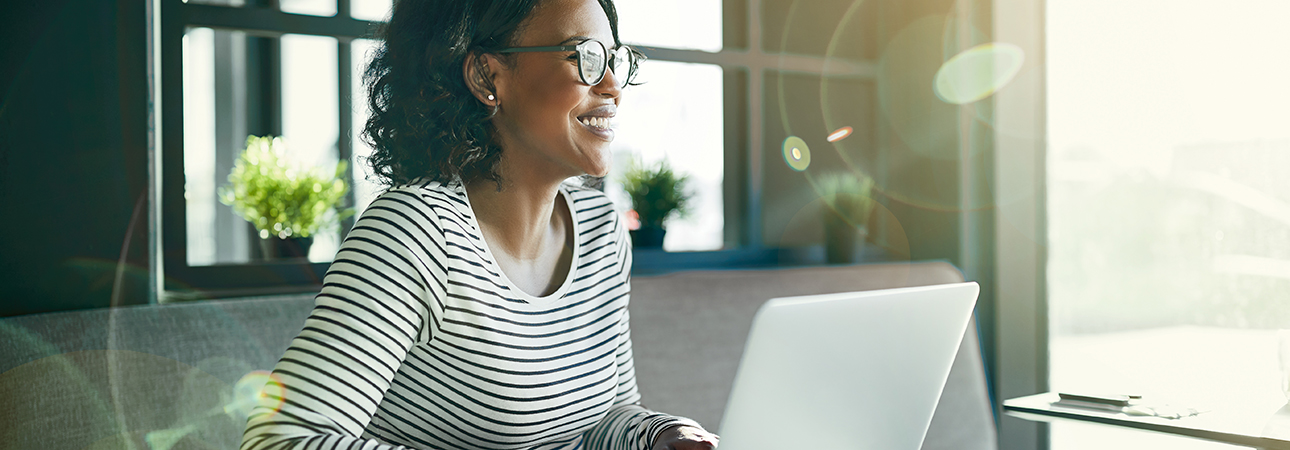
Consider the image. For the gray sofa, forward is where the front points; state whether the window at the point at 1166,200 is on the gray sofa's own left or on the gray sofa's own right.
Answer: on the gray sofa's own left

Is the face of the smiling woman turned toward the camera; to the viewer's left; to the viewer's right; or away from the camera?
to the viewer's right

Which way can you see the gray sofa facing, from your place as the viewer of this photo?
facing the viewer

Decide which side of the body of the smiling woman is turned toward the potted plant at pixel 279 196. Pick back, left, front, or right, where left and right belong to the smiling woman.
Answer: back

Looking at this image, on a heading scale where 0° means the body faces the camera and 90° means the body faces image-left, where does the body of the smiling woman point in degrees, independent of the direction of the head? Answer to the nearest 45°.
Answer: approximately 315°

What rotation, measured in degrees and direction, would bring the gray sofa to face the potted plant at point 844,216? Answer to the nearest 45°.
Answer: approximately 135° to its left

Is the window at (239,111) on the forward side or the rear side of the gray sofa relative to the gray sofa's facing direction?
on the rear side

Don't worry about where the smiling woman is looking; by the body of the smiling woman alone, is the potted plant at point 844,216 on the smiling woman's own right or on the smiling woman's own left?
on the smiling woman's own left

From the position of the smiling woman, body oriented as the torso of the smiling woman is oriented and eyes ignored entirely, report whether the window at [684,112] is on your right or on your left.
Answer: on your left
